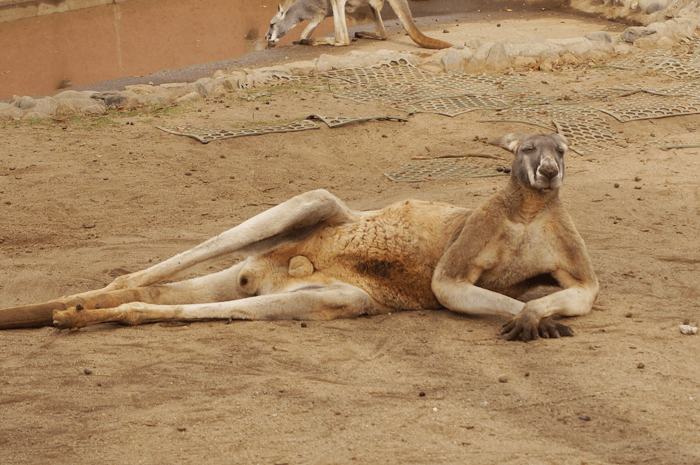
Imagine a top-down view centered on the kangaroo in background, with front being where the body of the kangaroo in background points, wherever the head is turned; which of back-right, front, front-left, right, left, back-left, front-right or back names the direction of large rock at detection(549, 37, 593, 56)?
back-left

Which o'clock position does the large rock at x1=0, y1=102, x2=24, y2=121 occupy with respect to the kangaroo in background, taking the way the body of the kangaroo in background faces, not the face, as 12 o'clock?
The large rock is roughly at 10 o'clock from the kangaroo in background.

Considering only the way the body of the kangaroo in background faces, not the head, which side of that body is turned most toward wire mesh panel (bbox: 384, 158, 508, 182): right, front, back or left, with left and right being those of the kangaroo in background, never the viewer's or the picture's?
left

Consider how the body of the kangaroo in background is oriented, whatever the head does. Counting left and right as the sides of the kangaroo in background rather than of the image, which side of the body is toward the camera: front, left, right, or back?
left

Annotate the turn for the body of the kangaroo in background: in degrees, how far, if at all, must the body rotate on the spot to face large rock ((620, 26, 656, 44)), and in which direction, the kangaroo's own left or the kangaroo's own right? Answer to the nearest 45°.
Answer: approximately 135° to the kangaroo's own left

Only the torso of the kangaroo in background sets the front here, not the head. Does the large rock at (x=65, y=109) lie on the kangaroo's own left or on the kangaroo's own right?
on the kangaroo's own left

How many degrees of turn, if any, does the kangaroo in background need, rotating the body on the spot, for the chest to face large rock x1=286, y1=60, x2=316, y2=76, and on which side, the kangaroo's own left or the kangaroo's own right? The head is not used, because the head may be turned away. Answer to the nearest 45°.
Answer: approximately 90° to the kangaroo's own left

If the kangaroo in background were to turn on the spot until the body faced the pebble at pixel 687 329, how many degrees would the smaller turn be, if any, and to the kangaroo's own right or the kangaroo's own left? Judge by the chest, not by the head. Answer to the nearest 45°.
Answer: approximately 90° to the kangaroo's own left

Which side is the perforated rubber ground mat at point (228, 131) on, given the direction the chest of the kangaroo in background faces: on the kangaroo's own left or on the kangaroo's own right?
on the kangaroo's own left

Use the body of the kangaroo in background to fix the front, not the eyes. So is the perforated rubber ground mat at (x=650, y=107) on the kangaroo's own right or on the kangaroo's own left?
on the kangaroo's own left
